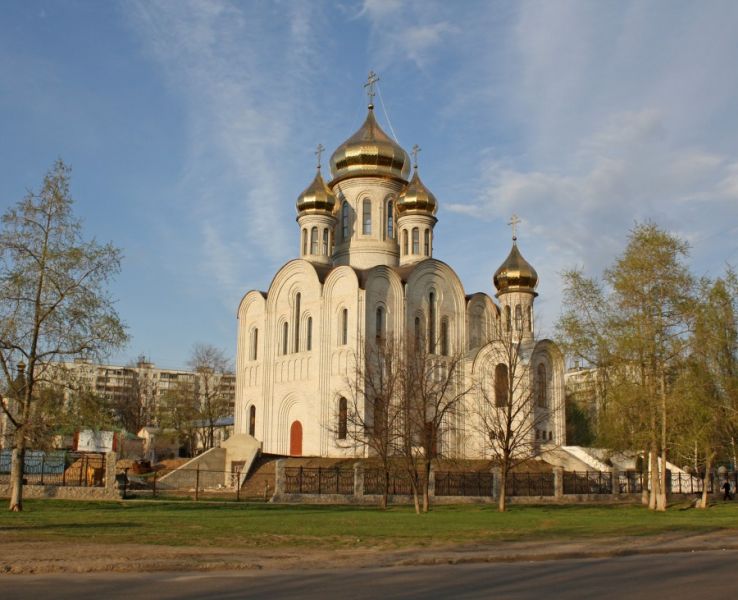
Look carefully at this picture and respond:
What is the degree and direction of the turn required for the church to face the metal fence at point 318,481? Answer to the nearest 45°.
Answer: approximately 45° to its left

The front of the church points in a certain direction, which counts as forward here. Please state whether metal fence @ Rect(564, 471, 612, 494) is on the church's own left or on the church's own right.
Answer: on the church's own left

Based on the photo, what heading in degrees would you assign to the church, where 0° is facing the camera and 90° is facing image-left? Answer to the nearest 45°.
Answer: approximately 45°

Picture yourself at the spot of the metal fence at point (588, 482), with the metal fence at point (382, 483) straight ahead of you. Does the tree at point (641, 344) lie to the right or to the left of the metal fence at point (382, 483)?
left

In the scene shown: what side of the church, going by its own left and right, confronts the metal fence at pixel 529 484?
left

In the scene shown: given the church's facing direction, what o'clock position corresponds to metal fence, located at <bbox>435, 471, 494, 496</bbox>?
The metal fence is roughly at 10 o'clock from the church.

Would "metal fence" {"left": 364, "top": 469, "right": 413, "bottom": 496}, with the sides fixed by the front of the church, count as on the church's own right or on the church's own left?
on the church's own left

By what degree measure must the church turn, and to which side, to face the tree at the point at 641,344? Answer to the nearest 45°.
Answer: approximately 90° to its left

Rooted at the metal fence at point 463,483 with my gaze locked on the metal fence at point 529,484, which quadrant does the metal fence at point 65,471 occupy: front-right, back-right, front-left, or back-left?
back-left
